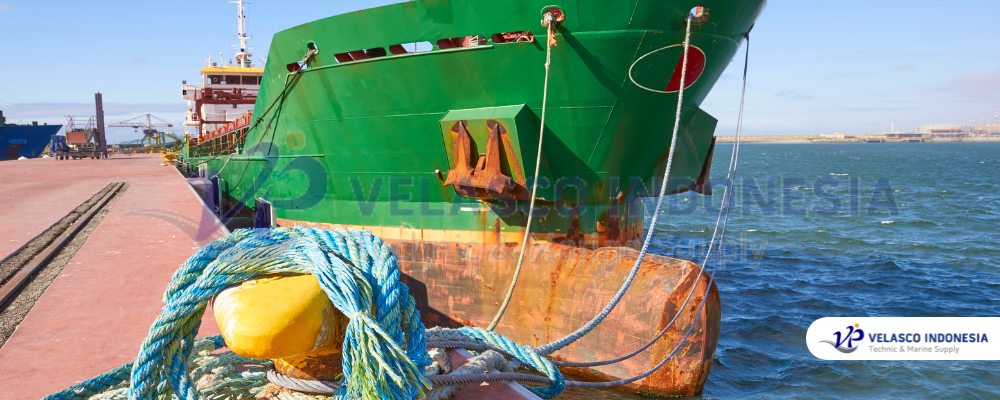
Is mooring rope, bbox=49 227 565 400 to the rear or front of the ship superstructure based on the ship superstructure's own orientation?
to the front

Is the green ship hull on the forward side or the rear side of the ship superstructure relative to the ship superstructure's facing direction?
on the forward side

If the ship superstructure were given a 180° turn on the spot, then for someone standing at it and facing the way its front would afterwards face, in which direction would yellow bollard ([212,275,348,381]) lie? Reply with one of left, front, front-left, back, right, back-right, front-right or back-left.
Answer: back-left

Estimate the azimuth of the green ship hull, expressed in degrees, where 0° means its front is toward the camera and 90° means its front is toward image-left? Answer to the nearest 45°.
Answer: approximately 315°

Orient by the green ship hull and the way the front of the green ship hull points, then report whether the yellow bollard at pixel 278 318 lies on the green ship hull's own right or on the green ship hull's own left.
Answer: on the green ship hull's own right

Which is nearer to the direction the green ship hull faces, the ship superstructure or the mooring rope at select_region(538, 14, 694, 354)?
the mooring rope

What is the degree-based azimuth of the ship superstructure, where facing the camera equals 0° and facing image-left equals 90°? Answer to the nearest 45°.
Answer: approximately 315°

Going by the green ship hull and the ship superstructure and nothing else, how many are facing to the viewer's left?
0

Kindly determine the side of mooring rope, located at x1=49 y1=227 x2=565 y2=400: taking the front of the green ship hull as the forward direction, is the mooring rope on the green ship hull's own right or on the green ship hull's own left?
on the green ship hull's own right
